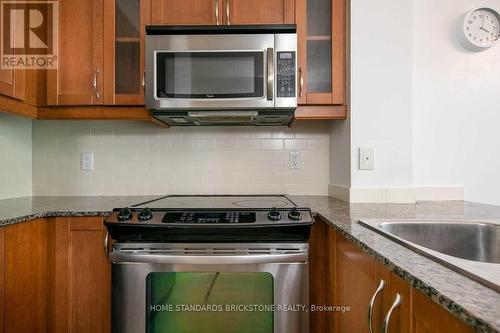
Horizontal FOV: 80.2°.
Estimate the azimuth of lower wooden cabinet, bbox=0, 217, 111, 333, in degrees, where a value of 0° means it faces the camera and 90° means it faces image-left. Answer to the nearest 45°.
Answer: approximately 0°

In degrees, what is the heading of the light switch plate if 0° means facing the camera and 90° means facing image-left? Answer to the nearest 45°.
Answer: approximately 0°

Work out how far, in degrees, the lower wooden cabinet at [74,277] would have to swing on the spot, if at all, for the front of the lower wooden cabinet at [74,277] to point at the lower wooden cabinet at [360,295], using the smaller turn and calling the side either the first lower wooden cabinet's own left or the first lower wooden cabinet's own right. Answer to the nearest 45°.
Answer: approximately 45° to the first lower wooden cabinet's own left

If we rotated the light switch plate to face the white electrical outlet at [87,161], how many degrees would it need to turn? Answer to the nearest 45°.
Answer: approximately 90° to its right

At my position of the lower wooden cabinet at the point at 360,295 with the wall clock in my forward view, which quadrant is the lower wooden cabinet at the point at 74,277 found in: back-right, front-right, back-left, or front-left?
back-left
